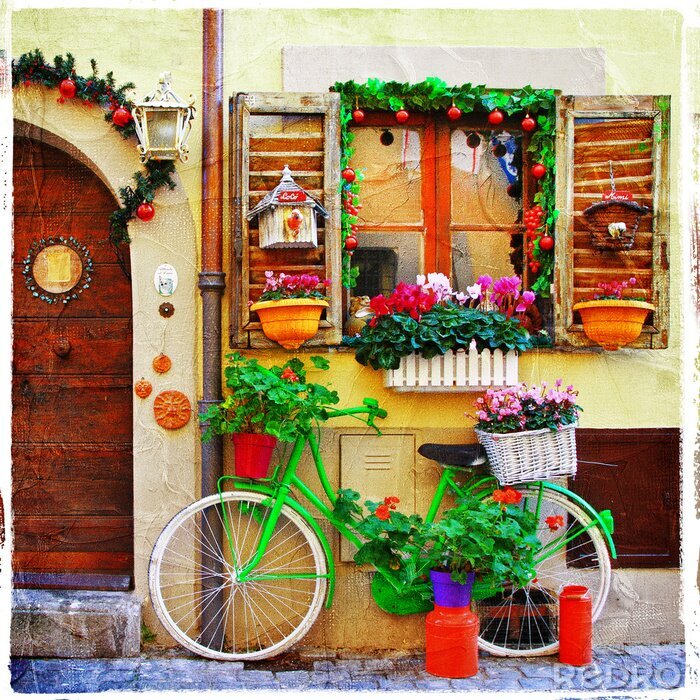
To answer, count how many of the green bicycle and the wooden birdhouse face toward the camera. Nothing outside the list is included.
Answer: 1

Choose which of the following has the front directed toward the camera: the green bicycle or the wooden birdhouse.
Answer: the wooden birdhouse

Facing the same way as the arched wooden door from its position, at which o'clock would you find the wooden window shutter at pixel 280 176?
The wooden window shutter is roughly at 10 o'clock from the arched wooden door.

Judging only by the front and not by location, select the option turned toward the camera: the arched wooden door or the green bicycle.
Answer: the arched wooden door

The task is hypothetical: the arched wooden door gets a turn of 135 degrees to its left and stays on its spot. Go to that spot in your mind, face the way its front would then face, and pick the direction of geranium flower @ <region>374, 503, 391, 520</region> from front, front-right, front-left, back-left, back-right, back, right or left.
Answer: right

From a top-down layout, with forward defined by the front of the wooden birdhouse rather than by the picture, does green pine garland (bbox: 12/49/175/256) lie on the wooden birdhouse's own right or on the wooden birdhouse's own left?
on the wooden birdhouse's own right

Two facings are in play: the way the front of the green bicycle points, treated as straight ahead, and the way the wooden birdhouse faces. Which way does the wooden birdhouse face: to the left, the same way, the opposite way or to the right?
to the left

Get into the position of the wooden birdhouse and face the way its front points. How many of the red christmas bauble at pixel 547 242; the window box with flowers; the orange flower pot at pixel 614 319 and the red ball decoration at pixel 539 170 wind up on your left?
4

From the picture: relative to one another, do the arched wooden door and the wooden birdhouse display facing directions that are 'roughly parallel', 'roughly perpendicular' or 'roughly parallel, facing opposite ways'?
roughly parallel

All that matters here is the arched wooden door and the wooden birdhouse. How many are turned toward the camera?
2

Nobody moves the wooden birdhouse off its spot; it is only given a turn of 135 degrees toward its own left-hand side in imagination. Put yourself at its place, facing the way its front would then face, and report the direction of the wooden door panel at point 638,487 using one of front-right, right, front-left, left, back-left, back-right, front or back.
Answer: front-right

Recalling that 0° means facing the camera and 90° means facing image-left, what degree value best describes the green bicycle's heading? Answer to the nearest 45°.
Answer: approximately 90°

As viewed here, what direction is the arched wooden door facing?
toward the camera

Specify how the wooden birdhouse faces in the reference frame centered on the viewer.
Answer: facing the viewer
